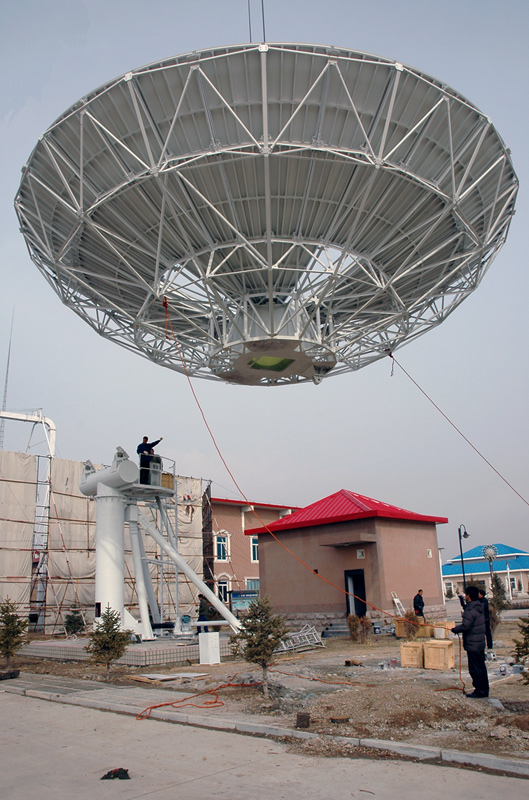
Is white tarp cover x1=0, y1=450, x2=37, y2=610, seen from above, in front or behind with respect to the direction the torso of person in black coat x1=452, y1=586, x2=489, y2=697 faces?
in front

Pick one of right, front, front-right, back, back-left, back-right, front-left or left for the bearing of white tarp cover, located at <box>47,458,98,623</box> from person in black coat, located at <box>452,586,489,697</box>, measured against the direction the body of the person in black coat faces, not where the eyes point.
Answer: front-right

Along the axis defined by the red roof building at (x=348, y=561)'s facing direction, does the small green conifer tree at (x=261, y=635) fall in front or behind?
in front

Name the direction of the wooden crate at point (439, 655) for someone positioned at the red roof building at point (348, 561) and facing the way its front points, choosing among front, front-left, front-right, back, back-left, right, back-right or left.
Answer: front-left

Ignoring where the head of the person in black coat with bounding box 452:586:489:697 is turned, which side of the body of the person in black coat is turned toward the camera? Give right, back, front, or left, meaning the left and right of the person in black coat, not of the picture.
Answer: left

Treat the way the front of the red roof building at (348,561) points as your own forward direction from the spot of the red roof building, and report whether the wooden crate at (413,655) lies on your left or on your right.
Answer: on your left

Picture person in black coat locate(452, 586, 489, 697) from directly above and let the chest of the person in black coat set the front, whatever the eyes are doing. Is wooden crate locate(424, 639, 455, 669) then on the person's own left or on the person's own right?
on the person's own right

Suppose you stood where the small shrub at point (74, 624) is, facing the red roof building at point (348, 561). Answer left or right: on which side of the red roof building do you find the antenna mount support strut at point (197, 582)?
right

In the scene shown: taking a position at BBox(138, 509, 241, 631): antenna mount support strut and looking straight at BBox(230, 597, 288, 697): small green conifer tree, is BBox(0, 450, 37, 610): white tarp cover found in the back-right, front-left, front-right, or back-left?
back-right

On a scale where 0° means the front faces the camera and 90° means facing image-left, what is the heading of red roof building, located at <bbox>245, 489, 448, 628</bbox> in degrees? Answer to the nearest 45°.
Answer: approximately 45°
